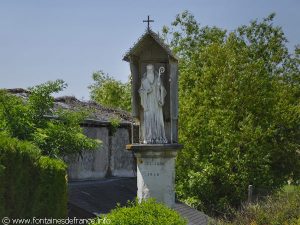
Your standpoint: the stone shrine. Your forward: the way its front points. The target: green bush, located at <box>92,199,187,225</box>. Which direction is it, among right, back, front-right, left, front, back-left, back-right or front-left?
front

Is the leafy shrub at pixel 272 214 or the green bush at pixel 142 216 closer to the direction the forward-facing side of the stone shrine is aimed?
the green bush

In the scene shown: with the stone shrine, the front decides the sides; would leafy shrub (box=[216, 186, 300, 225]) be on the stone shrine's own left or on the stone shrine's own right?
on the stone shrine's own left

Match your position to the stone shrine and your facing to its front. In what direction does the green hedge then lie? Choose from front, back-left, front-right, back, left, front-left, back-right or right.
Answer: front-right

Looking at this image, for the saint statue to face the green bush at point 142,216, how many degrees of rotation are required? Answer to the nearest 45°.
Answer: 0° — it already faces it

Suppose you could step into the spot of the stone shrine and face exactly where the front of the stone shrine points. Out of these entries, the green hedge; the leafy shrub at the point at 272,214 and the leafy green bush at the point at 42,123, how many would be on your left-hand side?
1

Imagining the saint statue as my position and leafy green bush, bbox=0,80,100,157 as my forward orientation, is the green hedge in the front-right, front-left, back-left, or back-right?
front-left

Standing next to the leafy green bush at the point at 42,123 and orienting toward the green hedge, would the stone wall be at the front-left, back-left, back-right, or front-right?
back-left

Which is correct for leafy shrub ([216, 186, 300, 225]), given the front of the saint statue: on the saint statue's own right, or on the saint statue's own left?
on the saint statue's own left

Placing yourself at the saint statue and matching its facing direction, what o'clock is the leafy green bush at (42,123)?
The leafy green bush is roughly at 3 o'clock from the saint statue.

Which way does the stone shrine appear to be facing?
toward the camera

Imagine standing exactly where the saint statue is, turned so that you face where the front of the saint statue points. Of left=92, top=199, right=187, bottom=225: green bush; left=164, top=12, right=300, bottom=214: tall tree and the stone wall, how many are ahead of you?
1

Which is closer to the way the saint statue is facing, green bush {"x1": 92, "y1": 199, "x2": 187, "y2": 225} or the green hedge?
the green bush

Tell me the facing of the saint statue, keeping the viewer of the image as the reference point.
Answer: facing the viewer

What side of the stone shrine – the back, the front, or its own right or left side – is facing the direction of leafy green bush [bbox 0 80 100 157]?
right
